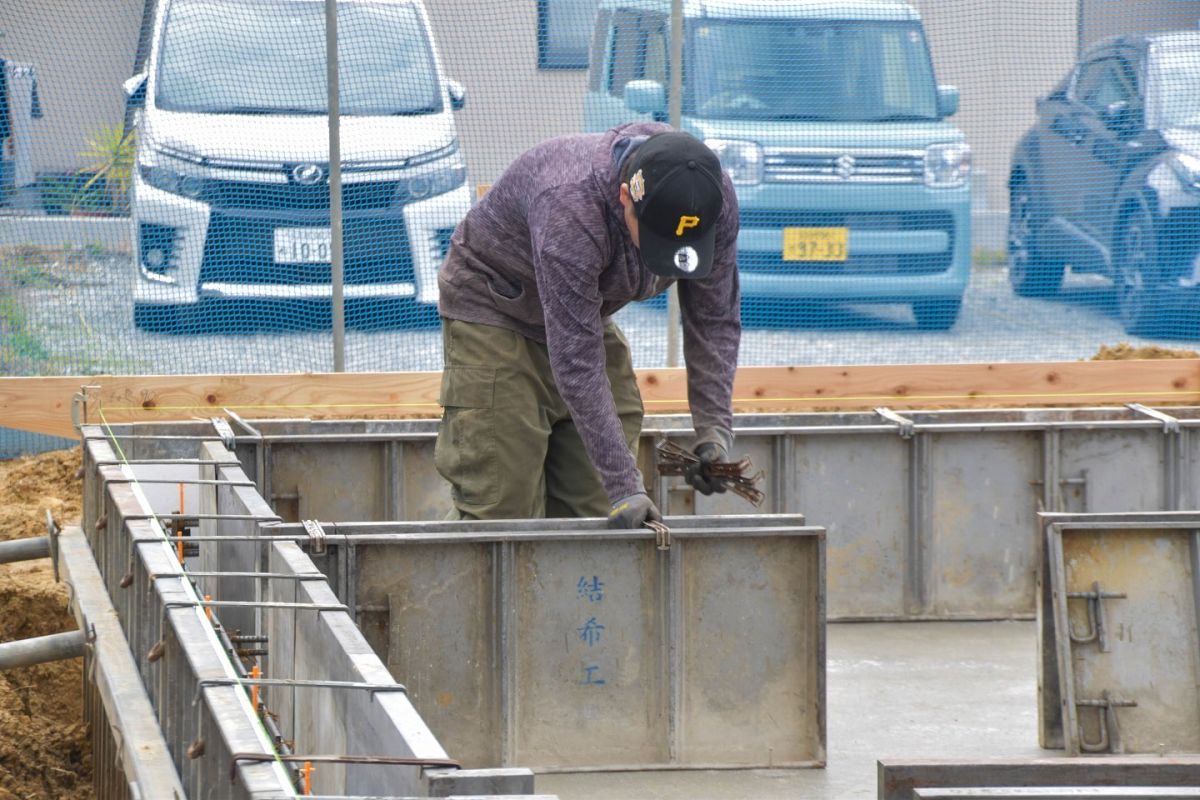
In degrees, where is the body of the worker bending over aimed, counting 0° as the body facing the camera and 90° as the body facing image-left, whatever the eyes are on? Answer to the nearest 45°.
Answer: approximately 315°

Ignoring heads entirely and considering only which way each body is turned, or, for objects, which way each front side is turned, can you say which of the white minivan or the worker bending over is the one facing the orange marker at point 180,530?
the white minivan

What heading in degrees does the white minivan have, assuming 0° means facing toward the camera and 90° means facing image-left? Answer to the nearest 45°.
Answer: approximately 0°

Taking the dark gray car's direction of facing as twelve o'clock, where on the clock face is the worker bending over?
The worker bending over is roughly at 2 o'clock from the dark gray car.

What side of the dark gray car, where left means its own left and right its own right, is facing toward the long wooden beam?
right

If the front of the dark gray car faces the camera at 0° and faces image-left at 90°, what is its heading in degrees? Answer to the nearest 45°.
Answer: approximately 315°

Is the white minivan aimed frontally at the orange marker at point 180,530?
yes
